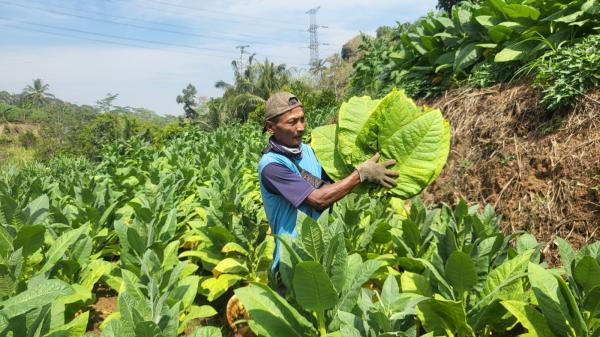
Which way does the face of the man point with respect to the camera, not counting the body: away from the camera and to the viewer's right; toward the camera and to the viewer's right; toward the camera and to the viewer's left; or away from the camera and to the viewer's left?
toward the camera and to the viewer's right

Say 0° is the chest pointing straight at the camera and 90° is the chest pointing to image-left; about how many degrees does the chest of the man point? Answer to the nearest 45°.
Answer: approximately 315°

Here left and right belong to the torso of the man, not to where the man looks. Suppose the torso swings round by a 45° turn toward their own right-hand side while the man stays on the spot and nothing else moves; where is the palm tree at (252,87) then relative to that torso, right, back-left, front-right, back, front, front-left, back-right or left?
back

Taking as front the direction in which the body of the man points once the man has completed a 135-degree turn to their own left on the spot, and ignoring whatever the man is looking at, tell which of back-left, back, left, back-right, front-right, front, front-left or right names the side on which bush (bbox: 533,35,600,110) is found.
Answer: front-right
